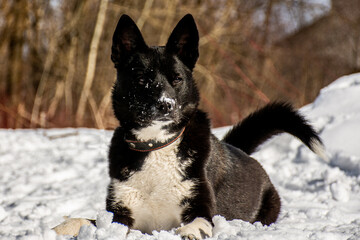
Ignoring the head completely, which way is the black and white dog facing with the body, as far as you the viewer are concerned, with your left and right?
facing the viewer and to the left of the viewer
